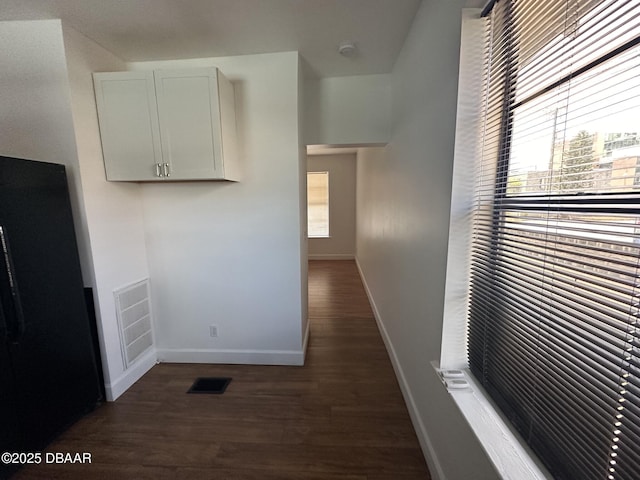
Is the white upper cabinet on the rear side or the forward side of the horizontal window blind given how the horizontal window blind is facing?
on the forward side

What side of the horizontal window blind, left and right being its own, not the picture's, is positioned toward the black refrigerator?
front

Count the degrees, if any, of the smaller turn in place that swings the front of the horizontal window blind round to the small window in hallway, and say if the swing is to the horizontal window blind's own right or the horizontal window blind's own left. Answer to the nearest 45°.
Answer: approximately 90° to the horizontal window blind's own right

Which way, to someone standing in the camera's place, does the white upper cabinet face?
facing the viewer

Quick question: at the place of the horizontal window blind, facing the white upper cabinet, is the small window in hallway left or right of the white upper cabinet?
right

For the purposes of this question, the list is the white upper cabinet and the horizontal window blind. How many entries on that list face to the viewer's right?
0

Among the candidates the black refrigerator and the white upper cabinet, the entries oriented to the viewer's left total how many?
0

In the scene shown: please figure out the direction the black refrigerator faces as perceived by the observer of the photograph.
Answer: facing the viewer and to the right of the viewer

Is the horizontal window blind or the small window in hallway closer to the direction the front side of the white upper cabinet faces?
the horizontal window blind

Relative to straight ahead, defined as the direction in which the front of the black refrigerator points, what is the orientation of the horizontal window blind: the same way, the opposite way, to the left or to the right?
the opposite way

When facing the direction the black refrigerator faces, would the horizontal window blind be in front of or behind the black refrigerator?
in front

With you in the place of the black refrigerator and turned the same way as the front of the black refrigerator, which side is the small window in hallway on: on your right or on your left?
on your left

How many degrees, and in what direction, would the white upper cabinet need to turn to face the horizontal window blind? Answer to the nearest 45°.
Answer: approximately 45° to its left
